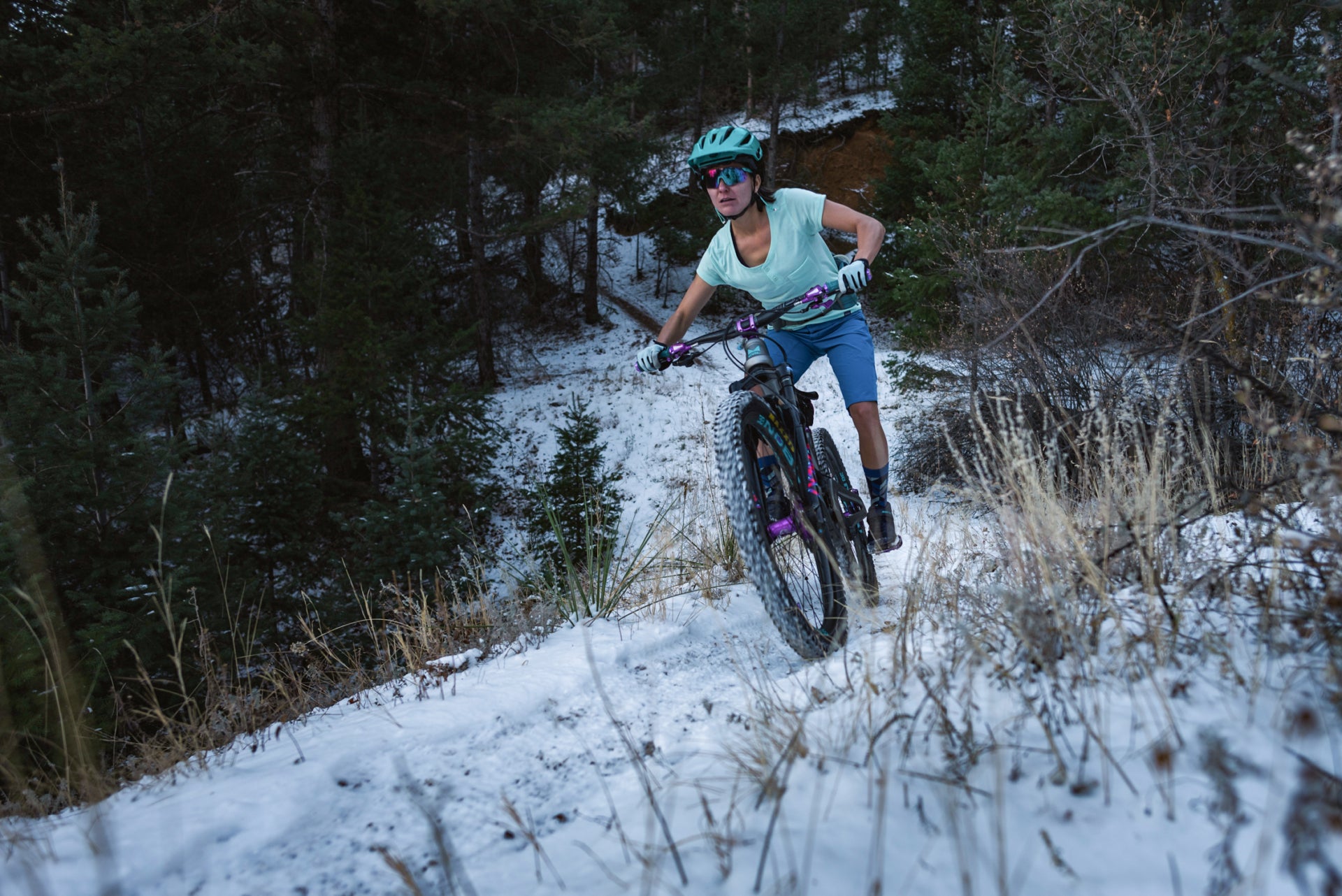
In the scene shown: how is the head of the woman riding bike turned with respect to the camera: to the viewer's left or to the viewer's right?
to the viewer's left

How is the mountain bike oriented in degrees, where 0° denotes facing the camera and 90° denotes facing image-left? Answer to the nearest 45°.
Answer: approximately 45°
